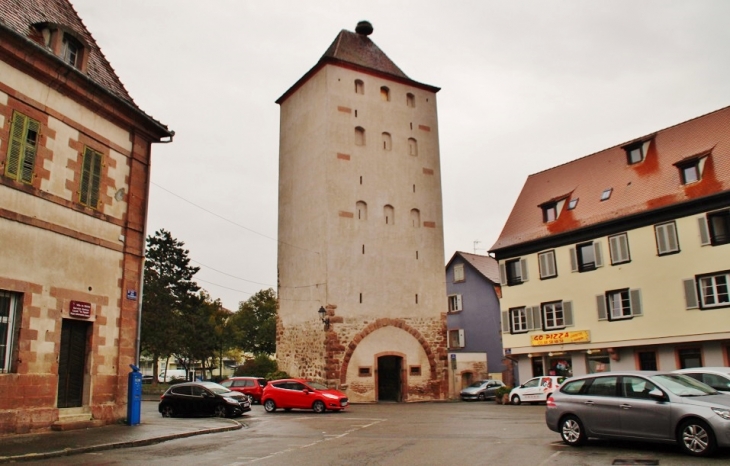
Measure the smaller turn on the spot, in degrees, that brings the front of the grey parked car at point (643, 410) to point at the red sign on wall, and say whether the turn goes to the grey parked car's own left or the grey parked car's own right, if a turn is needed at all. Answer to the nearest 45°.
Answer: approximately 135° to the grey parked car's own right

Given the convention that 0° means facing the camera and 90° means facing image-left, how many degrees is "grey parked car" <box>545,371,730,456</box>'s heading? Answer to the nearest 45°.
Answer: approximately 315°

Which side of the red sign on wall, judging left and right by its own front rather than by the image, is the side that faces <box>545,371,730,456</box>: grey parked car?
front

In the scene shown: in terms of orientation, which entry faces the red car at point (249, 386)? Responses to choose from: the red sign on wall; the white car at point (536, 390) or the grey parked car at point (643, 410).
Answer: the white car

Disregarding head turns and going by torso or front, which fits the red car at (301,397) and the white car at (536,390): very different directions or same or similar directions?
very different directions

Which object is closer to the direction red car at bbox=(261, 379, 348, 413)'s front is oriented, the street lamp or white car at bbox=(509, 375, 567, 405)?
the white car

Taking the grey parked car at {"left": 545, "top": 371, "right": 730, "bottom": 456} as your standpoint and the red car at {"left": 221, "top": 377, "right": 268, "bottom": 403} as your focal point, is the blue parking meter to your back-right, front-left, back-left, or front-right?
front-left

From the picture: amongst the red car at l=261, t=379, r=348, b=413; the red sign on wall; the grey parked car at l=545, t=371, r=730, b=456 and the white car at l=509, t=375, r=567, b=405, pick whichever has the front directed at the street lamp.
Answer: the white car

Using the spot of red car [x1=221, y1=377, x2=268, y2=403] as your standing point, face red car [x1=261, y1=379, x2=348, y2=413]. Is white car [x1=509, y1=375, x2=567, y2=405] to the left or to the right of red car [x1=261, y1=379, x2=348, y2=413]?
left

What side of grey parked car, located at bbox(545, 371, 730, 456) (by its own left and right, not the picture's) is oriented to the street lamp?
back

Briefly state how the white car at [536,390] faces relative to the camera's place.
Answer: facing to the left of the viewer

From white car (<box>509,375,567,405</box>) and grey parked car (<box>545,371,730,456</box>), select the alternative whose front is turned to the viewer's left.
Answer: the white car

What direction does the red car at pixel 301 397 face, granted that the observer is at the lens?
facing the viewer and to the right of the viewer
